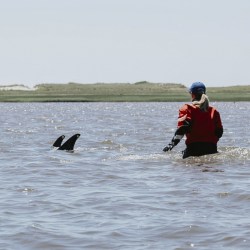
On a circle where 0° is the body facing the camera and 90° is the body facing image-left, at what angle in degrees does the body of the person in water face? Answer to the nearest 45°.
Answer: approximately 135°

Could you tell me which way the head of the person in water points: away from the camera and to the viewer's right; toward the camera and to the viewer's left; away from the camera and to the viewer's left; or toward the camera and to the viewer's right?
away from the camera and to the viewer's left
